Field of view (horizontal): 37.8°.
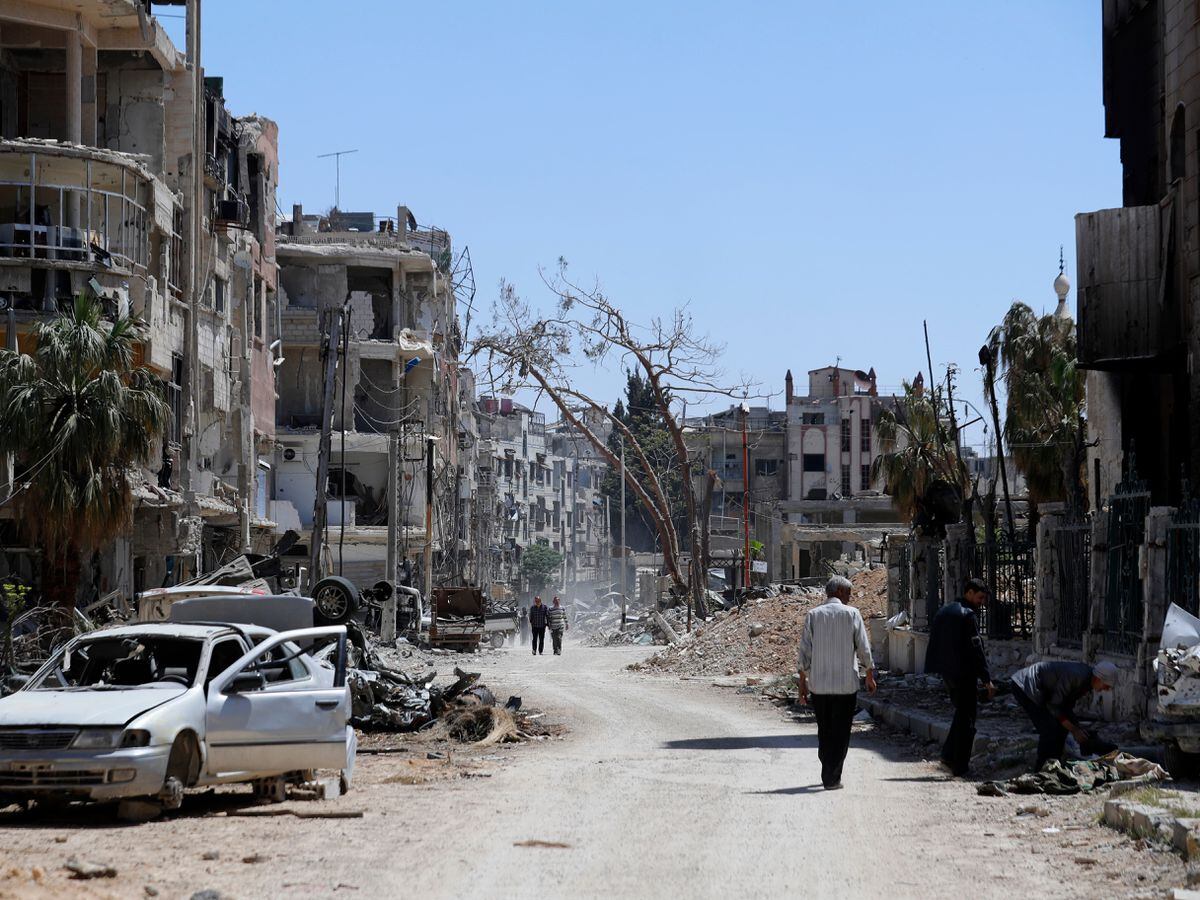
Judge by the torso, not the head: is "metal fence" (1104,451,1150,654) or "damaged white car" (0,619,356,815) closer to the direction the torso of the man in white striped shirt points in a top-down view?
the metal fence

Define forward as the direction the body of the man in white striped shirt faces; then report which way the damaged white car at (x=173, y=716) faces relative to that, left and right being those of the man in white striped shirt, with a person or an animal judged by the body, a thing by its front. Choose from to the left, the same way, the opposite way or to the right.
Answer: the opposite way

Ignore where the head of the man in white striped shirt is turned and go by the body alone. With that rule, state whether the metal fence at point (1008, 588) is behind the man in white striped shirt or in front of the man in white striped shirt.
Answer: in front

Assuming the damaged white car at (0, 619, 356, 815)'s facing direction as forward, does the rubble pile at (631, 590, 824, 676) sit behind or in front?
behind

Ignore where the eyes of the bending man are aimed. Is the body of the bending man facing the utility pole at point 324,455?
no

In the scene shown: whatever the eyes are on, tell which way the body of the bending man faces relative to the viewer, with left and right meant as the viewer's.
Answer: facing to the right of the viewer

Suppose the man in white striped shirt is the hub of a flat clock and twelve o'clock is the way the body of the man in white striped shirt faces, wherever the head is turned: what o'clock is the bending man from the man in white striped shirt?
The bending man is roughly at 3 o'clock from the man in white striped shirt.

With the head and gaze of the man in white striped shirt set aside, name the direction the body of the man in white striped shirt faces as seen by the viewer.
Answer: away from the camera

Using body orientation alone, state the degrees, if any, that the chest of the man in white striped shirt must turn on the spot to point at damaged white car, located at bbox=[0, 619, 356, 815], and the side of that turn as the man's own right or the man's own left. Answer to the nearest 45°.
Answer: approximately 135° to the man's own left

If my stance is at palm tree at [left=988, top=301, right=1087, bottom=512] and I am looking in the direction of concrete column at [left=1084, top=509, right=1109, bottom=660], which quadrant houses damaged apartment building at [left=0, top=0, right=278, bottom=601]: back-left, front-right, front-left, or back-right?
front-right

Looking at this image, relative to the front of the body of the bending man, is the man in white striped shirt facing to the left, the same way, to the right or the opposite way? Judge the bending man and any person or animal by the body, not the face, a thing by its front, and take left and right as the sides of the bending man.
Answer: to the left

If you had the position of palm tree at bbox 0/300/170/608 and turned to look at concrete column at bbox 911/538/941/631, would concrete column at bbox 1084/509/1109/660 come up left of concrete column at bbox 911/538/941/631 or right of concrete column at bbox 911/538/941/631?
right

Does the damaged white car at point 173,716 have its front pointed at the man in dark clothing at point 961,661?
no

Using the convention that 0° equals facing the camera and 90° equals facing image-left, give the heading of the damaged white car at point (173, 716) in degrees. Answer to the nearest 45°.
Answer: approximately 45°

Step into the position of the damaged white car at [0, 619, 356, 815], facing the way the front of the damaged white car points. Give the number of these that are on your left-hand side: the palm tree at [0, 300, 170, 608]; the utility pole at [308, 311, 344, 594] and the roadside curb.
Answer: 1

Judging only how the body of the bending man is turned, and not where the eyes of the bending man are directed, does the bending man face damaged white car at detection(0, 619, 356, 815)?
no

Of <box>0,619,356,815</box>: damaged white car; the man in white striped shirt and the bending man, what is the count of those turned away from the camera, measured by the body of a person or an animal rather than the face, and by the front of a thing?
1

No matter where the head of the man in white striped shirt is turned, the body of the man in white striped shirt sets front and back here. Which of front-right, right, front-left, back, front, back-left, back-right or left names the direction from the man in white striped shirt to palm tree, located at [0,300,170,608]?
front-left

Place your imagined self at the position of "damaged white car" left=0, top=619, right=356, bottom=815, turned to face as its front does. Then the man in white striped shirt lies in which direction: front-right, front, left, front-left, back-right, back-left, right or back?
back-left

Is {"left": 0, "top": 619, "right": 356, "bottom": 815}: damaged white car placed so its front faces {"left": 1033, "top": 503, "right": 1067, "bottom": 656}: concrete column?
no

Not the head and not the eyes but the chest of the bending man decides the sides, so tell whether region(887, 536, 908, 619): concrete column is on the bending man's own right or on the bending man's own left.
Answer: on the bending man's own left
